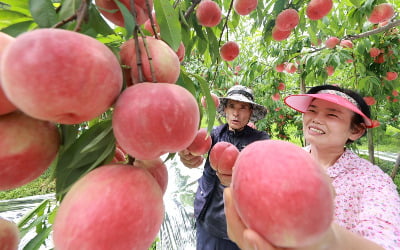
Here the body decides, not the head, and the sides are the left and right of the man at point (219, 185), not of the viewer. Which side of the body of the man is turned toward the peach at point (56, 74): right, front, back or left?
front

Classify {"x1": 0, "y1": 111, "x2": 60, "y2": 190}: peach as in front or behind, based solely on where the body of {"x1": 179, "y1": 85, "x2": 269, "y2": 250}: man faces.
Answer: in front

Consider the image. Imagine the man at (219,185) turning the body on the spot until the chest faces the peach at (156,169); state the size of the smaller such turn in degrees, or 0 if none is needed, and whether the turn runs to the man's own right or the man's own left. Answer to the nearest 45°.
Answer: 0° — they already face it

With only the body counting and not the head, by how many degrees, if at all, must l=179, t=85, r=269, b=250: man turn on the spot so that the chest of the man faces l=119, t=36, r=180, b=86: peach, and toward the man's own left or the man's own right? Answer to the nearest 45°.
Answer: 0° — they already face it

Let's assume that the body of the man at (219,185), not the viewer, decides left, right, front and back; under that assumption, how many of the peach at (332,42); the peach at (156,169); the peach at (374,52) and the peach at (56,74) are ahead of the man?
2

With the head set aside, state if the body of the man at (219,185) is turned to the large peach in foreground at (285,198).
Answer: yes

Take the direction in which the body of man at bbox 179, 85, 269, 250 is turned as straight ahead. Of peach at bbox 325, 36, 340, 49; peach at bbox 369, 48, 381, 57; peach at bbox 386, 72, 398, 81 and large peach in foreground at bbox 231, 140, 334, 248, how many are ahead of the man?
1

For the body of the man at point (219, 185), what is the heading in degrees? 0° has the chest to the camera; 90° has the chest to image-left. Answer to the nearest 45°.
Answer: approximately 0°

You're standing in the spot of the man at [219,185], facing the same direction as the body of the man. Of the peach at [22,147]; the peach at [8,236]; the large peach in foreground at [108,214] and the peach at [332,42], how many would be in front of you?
3

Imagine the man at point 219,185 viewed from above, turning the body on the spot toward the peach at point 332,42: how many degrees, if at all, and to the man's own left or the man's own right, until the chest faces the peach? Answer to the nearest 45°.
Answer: approximately 135° to the man's own left

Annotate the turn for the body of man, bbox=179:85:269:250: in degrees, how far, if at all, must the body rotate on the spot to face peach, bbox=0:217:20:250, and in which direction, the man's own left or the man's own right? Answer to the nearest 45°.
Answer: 0° — they already face it
